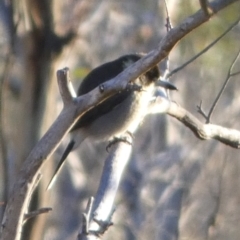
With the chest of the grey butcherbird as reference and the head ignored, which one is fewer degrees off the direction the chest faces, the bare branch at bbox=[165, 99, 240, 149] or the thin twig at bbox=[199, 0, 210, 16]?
the bare branch

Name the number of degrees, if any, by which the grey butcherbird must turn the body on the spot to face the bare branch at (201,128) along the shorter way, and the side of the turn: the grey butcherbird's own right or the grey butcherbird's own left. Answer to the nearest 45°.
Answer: approximately 45° to the grey butcherbird's own right

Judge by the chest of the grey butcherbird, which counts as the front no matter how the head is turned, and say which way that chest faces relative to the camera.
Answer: to the viewer's right
